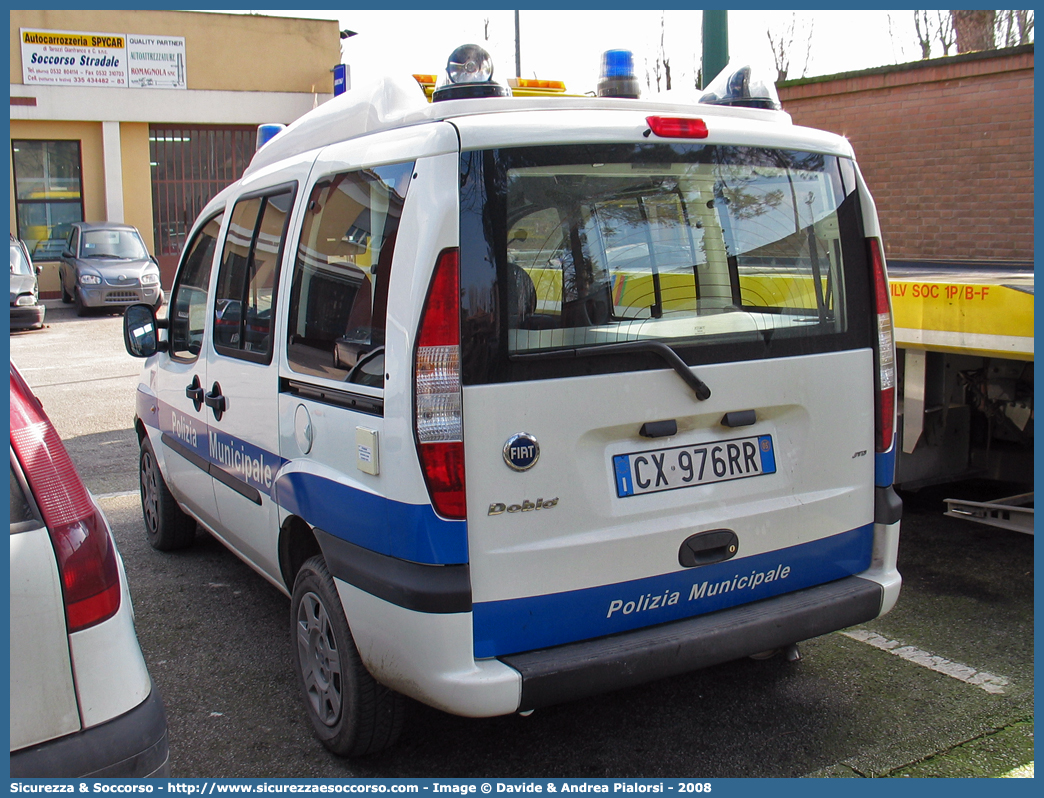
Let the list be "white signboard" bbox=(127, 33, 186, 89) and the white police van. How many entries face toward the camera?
1

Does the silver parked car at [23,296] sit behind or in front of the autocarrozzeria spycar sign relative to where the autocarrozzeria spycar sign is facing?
in front

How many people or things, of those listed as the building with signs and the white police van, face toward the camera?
1

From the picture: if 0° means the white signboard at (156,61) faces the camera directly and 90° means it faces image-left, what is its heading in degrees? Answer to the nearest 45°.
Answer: approximately 0°

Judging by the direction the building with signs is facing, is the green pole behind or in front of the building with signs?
in front

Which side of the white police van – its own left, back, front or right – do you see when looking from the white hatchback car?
left

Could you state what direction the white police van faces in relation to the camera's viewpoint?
facing away from the viewer and to the left of the viewer

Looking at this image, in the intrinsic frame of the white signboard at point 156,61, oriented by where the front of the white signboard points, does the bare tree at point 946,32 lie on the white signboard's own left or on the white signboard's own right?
on the white signboard's own left
